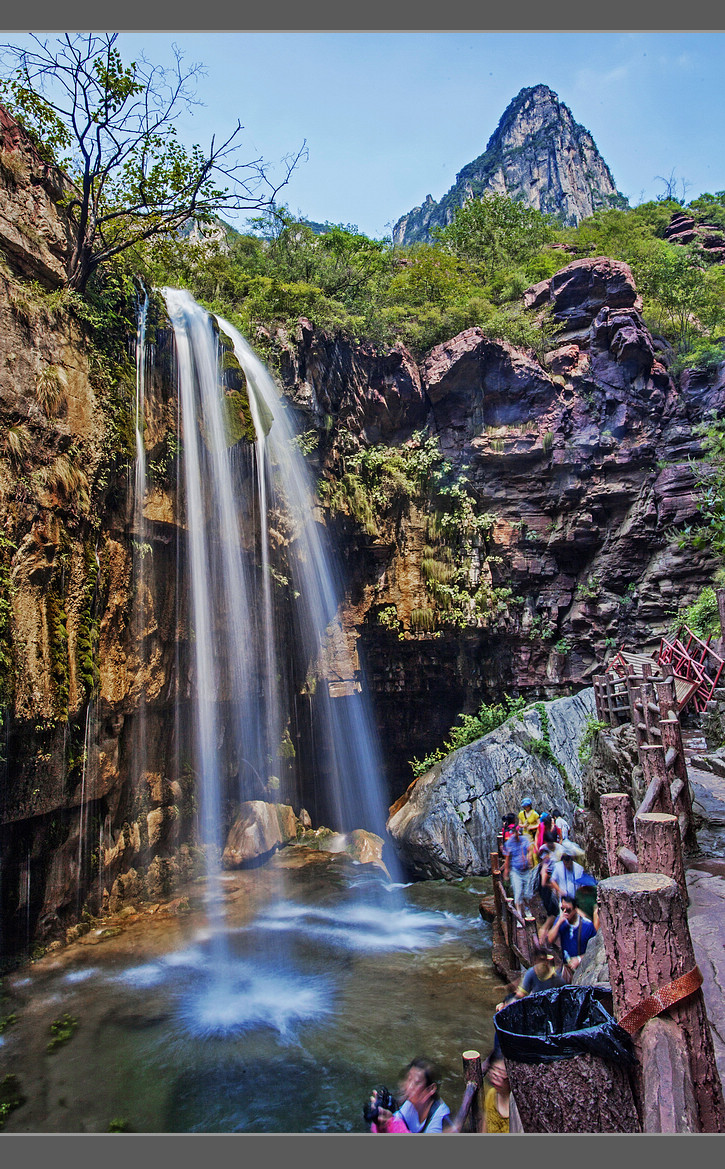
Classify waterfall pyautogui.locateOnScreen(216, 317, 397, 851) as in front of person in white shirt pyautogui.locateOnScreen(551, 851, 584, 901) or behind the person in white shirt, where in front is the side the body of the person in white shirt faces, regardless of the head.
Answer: behind

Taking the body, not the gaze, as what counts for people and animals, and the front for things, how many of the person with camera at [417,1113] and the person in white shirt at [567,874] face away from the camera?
0

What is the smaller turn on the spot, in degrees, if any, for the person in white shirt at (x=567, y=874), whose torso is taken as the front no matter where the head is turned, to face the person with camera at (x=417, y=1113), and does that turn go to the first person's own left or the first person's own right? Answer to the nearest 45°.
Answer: approximately 45° to the first person's own right

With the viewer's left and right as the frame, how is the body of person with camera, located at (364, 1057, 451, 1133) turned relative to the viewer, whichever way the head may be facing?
facing the viewer and to the left of the viewer

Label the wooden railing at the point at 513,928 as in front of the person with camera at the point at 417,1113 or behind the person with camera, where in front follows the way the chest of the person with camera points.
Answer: behind

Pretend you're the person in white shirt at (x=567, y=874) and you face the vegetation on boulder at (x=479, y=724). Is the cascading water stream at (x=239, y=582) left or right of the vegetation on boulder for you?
left

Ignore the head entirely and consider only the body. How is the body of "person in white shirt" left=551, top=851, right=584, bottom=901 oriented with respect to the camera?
toward the camera

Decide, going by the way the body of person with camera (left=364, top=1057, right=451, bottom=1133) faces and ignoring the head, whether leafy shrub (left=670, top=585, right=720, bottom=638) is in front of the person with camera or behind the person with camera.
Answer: behind

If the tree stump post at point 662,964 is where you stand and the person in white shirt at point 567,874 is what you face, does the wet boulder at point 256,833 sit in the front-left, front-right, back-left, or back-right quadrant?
front-left

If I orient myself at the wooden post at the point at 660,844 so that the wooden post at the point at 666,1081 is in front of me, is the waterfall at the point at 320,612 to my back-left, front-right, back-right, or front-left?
back-right

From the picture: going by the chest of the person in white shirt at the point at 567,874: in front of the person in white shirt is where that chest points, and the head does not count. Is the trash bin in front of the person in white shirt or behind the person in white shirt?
in front

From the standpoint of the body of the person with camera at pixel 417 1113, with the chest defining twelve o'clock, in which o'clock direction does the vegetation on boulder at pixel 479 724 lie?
The vegetation on boulder is roughly at 5 o'clock from the person with camera.
